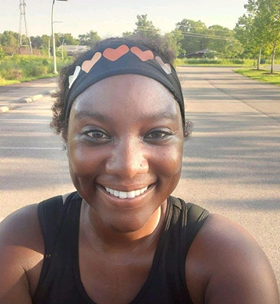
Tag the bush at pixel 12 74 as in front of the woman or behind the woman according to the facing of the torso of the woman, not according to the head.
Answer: behind

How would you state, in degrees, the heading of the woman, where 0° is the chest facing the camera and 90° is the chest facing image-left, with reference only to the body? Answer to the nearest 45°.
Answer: approximately 0°

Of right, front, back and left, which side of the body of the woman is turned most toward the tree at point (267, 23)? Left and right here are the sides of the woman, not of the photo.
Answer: back

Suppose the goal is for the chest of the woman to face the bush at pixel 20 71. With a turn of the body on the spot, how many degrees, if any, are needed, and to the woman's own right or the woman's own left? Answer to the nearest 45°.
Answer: approximately 180°
